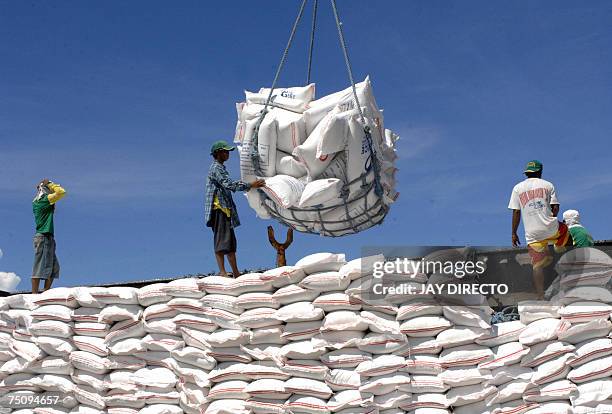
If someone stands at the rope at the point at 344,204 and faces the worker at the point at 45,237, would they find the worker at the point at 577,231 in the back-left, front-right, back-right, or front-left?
back-right

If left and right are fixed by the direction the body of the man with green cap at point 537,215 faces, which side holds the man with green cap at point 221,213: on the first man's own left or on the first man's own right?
on the first man's own left

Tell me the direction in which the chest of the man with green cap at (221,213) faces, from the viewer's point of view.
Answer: to the viewer's right

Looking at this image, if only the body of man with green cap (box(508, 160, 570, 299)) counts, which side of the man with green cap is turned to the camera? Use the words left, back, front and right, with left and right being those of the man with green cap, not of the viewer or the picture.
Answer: back

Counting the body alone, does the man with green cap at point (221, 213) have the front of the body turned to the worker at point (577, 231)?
yes

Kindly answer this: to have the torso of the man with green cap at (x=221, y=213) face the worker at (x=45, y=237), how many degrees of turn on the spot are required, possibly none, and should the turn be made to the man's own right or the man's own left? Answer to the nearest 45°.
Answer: approximately 135° to the man's own left

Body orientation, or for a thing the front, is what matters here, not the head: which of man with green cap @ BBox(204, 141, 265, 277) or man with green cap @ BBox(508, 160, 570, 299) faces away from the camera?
man with green cap @ BBox(508, 160, 570, 299)

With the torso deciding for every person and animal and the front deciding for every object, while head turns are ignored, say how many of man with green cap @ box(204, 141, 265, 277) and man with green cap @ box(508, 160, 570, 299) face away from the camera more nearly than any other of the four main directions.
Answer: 1

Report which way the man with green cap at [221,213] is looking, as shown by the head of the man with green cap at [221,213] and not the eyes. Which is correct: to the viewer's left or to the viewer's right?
to the viewer's right

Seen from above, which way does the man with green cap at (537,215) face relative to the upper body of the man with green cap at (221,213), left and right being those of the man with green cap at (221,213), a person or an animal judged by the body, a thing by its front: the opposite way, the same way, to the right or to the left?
to the left

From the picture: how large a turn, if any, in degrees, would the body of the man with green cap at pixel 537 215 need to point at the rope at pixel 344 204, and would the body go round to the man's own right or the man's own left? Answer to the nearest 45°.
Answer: approximately 90° to the man's own left

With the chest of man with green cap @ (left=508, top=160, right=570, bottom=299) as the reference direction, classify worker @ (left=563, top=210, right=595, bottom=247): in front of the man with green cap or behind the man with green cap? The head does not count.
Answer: in front
